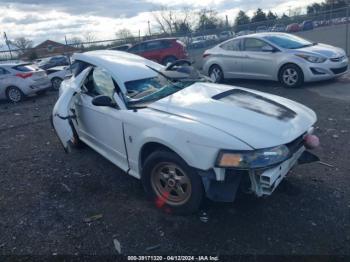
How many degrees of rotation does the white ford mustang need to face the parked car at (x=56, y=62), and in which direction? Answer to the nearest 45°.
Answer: approximately 180°

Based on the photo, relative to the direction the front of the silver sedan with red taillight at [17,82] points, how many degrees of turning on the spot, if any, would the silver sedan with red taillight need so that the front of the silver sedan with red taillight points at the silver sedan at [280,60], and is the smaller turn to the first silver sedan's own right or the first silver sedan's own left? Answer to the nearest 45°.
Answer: approximately 180°

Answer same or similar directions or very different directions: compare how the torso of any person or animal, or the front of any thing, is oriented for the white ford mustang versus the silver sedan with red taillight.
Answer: very different directions

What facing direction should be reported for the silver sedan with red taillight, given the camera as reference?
facing away from the viewer and to the left of the viewer

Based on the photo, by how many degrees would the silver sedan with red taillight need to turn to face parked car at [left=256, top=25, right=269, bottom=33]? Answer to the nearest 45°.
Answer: approximately 135° to its right

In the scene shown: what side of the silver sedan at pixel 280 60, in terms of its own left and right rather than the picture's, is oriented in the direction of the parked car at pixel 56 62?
back

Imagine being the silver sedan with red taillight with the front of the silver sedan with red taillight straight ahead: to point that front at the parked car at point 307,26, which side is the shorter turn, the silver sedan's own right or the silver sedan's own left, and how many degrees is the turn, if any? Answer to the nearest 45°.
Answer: approximately 135° to the silver sedan's own right

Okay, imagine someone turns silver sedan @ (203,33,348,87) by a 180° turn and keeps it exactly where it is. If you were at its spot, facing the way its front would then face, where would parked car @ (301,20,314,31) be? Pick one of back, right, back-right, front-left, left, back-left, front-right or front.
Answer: front-right

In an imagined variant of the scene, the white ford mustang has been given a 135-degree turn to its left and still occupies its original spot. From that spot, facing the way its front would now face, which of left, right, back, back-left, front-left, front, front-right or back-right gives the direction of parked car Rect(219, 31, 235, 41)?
front

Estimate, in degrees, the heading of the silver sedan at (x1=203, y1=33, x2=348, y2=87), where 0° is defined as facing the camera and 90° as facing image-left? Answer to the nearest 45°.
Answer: approximately 315°

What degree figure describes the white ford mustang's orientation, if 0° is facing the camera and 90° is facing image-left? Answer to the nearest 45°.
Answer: approximately 315°

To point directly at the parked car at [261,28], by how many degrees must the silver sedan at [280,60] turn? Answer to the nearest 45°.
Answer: approximately 135° to its left

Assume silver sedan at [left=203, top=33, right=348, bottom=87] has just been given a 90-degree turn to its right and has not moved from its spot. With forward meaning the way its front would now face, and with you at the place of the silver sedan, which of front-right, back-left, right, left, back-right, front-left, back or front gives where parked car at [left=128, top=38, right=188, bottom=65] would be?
right
